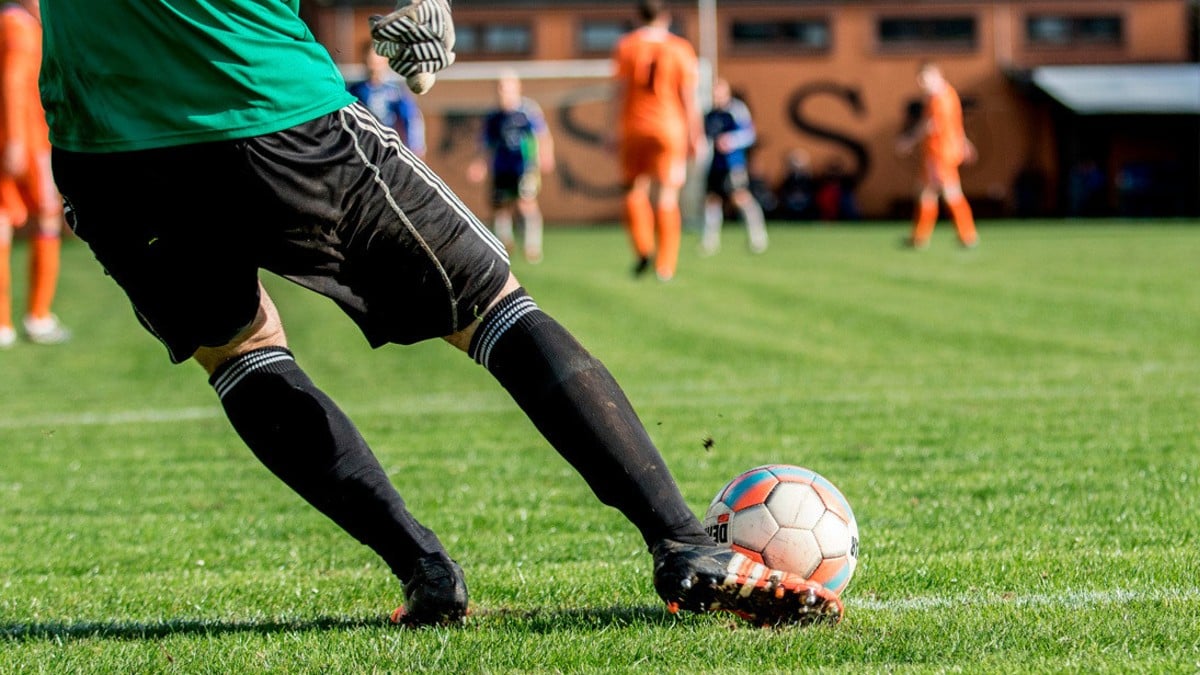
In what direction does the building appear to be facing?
toward the camera

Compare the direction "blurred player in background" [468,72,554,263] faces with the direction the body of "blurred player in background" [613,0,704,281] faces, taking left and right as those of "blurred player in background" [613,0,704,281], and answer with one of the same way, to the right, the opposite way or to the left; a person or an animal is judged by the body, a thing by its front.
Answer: the opposite way

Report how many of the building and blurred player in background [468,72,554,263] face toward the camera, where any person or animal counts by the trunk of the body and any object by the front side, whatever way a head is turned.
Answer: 2

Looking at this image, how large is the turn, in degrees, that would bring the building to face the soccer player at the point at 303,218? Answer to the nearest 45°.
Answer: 0° — it already faces them

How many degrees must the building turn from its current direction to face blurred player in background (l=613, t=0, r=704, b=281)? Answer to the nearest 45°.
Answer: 0° — it already faces them

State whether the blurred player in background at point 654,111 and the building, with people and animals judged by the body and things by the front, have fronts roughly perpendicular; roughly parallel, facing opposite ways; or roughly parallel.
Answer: roughly parallel, facing opposite ways

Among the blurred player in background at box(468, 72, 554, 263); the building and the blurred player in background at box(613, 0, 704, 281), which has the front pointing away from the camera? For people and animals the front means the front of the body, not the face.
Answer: the blurred player in background at box(613, 0, 704, 281)

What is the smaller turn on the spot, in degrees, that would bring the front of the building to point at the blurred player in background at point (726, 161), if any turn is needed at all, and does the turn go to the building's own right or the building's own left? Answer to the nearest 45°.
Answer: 0° — it already faces them

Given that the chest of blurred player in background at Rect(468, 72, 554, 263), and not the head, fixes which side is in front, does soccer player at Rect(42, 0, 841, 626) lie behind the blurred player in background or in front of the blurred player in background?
in front

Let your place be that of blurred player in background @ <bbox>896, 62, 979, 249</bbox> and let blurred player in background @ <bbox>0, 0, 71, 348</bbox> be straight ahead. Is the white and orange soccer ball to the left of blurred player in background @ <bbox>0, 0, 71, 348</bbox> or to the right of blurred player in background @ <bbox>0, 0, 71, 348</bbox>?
left

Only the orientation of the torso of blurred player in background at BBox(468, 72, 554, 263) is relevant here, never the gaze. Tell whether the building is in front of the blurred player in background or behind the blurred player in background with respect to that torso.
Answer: behind

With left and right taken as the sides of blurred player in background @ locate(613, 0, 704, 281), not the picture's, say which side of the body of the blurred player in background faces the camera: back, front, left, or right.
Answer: back

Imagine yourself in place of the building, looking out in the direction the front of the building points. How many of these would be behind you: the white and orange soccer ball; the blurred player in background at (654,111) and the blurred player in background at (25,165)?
0

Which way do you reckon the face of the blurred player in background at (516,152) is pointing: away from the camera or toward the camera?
toward the camera

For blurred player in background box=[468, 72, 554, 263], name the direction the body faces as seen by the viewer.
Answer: toward the camera

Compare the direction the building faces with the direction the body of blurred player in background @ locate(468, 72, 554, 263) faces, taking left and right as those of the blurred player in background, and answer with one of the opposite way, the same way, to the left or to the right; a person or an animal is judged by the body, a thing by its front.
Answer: the same way

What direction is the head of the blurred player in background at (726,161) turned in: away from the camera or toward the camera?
toward the camera

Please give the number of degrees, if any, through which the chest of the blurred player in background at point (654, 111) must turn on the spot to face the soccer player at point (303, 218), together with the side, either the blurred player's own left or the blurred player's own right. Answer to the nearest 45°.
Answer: approximately 180°

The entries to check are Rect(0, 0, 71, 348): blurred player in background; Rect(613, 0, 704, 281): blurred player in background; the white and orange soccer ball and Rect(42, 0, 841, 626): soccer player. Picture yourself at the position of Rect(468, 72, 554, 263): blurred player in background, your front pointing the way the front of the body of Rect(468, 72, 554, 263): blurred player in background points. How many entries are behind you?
0

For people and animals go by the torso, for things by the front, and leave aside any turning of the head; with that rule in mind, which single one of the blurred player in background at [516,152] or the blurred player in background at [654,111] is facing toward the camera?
the blurred player in background at [516,152]

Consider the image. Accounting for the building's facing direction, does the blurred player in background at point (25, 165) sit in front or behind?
in front
